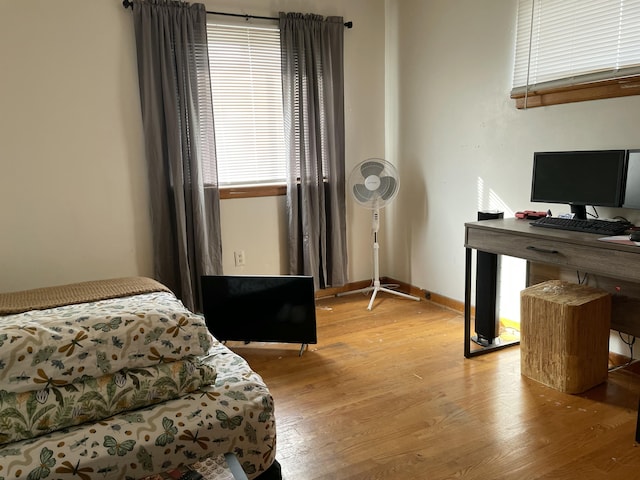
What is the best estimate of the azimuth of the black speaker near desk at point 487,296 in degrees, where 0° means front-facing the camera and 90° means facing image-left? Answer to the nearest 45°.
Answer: approximately 45°

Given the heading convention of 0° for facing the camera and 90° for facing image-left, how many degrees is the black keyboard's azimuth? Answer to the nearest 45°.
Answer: approximately 45°

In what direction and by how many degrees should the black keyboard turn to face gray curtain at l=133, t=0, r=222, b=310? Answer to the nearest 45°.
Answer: approximately 45° to its right

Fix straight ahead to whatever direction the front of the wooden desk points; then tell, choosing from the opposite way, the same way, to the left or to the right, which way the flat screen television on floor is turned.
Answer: to the left

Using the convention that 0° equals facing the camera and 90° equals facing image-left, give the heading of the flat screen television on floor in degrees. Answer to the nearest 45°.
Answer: approximately 0°
